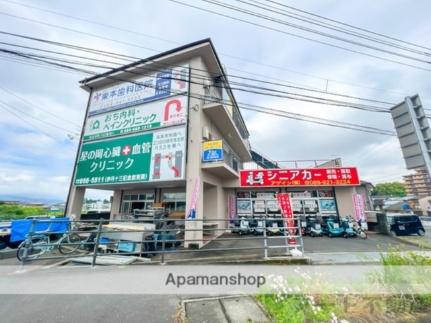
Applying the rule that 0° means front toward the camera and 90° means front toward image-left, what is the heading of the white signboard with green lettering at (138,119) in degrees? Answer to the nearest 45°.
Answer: approximately 45°

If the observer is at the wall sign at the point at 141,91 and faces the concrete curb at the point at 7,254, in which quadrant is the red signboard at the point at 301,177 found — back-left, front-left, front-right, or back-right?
back-left

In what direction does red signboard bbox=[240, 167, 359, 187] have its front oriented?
toward the camera

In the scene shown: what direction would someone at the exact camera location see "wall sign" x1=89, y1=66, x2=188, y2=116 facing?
facing the viewer and to the left of the viewer

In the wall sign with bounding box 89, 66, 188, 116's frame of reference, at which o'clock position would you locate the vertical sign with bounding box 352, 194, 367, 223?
The vertical sign is roughly at 8 o'clock from the wall sign.

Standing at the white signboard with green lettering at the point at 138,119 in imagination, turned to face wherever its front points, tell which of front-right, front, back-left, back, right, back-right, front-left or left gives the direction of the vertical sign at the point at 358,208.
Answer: back-left

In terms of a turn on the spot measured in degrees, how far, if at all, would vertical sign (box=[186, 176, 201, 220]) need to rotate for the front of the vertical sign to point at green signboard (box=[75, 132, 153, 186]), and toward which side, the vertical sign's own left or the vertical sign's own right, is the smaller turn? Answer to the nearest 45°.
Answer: approximately 90° to the vertical sign's own right

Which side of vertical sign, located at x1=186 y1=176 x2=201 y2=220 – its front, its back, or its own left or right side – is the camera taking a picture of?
front

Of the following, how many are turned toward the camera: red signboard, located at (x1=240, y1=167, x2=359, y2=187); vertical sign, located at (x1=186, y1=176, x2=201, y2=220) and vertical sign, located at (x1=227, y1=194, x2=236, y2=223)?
3
